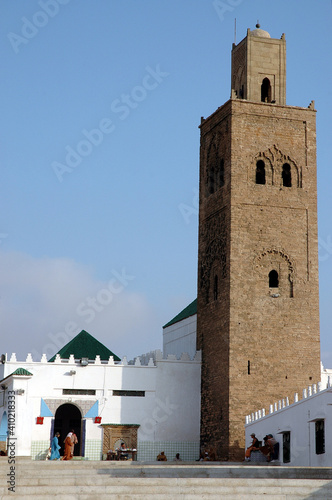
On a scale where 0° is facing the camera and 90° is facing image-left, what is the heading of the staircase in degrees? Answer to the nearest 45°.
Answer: approximately 0°

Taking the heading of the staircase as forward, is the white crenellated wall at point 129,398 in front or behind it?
behind

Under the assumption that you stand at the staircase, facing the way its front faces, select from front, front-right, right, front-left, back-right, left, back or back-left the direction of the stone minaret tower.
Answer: back

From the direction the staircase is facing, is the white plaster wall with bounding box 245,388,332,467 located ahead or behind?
behind

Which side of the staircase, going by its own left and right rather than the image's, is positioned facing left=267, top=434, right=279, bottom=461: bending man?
back
